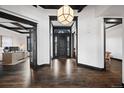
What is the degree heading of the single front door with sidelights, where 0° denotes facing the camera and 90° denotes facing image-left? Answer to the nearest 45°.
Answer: approximately 0°

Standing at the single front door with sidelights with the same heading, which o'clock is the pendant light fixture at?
The pendant light fixture is roughly at 12 o'clock from the single front door with sidelights.
